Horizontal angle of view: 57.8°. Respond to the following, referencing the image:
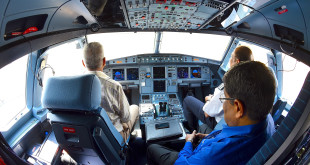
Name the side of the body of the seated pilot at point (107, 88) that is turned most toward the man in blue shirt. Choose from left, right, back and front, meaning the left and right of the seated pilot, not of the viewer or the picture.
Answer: right

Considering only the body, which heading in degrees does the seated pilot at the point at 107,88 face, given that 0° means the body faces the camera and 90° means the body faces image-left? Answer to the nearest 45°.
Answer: approximately 225°

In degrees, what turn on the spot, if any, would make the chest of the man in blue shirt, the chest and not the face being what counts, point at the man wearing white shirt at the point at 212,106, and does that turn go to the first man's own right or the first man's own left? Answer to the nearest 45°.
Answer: approximately 45° to the first man's own right

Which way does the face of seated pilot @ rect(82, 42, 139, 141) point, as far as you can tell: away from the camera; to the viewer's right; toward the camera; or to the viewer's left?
away from the camera

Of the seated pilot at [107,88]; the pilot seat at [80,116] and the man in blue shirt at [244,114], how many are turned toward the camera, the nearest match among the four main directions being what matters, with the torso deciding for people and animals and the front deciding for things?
0

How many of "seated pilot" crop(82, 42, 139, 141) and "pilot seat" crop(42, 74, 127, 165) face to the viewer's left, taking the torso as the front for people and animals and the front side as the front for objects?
0

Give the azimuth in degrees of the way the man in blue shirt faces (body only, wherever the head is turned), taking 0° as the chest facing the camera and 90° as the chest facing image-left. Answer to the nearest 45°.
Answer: approximately 135°

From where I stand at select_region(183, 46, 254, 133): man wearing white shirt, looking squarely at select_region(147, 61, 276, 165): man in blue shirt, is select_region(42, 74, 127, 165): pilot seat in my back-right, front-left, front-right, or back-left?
front-right

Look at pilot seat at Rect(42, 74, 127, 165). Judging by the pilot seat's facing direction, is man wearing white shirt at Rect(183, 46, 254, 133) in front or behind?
in front

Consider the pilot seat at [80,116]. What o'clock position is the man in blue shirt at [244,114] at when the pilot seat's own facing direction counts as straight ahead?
The man in blue shirt is roughly at 3 o'clock from the pilot seat.

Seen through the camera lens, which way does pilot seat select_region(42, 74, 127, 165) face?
facing away from the viewer and to the right of the viewer

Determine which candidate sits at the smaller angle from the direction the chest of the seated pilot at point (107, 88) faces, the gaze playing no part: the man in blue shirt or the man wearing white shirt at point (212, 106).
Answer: the man wearing white shirt
